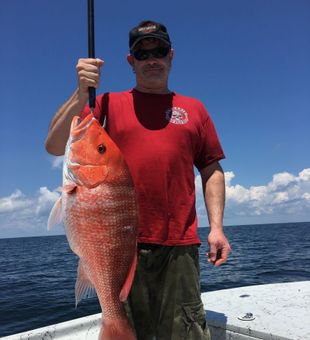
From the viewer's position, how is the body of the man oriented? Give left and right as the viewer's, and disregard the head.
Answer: facing the viewer
